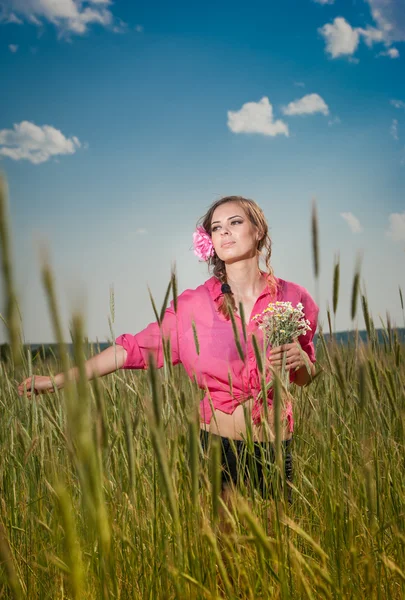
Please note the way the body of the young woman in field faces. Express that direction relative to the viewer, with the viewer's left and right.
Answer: facing the viewer
